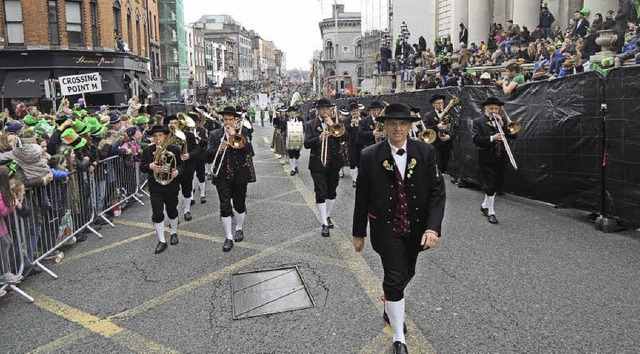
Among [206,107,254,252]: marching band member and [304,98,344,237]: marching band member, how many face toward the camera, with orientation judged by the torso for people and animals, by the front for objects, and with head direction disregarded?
2

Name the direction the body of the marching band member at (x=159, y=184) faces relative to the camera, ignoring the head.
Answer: toward the camera

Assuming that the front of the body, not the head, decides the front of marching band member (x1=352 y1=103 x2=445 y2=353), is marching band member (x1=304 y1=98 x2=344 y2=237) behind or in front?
behind

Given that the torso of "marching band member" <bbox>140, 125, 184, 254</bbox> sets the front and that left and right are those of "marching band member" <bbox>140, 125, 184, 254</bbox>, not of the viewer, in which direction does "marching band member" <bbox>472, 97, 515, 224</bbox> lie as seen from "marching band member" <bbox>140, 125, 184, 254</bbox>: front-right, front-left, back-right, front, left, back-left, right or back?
left

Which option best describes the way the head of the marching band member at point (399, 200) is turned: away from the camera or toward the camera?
toward the camera

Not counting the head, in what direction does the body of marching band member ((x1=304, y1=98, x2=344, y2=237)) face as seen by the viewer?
toward the camera

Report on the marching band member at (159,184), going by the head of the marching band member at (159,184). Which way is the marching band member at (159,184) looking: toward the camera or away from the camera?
toward the camera

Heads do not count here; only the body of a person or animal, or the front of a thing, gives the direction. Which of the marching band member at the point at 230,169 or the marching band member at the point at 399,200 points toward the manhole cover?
the marching band member at the point at 230,169

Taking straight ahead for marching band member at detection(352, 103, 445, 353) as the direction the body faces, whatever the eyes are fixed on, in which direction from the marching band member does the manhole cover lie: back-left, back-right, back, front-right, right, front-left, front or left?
back-right

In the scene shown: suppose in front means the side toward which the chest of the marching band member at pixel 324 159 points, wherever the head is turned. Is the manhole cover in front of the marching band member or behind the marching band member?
in front

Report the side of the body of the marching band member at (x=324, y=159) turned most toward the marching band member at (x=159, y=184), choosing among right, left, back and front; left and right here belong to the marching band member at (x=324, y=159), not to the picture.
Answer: right

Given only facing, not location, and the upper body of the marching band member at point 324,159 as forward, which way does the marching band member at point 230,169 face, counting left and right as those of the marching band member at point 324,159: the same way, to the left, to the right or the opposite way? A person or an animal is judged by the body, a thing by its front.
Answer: the same way

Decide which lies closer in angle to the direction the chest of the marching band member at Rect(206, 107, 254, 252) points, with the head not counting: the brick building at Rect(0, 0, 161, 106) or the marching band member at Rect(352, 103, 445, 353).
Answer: the marching band member

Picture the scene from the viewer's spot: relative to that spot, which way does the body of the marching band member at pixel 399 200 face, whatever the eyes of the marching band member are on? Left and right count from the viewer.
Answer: facing the viewer

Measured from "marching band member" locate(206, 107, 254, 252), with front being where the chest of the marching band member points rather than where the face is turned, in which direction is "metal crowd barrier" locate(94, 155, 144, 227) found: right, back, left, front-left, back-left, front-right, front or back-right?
back-right

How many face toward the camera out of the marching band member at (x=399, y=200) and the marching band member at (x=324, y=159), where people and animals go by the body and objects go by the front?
2

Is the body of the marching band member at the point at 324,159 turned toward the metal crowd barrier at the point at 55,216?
no

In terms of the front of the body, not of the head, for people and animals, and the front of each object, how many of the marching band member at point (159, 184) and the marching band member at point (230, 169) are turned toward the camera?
2

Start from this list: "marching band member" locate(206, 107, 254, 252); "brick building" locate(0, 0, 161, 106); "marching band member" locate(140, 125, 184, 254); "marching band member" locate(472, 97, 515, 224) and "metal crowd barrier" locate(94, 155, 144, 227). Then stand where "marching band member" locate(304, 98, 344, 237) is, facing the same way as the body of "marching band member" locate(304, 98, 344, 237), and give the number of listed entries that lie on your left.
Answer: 1

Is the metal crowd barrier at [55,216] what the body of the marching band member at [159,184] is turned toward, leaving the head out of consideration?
no

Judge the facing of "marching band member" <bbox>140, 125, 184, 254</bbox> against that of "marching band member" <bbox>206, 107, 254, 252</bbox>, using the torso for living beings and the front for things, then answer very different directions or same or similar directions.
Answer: same or similar directions
